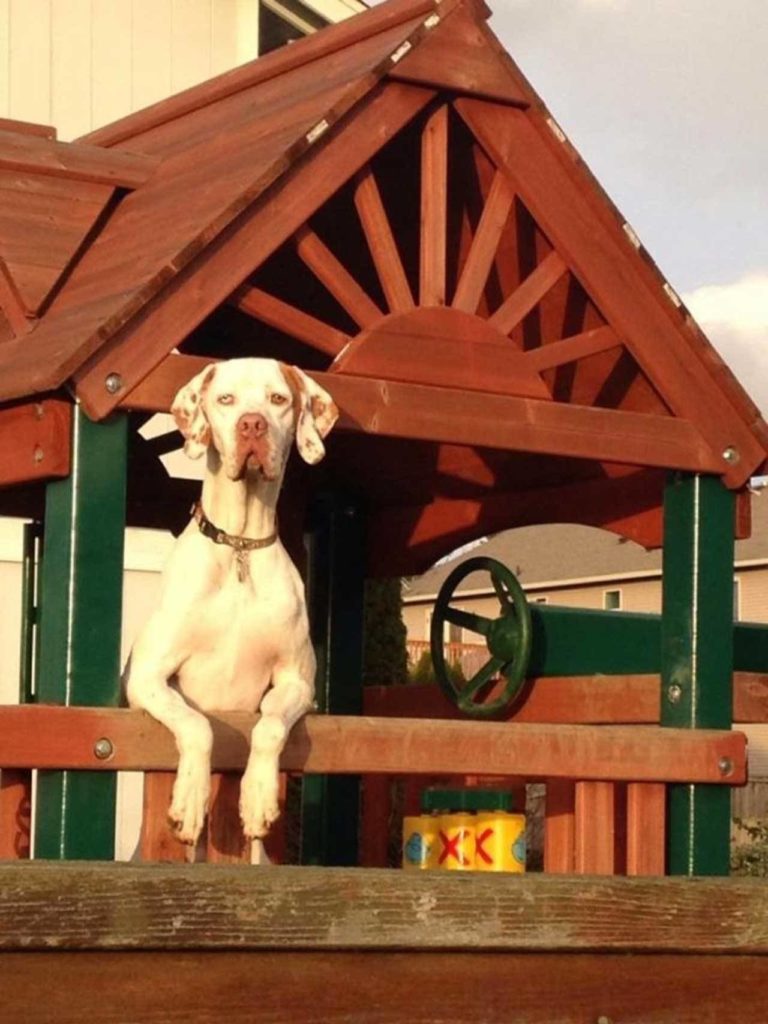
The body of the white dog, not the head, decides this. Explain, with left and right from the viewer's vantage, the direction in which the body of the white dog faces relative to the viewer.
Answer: facing the viewer

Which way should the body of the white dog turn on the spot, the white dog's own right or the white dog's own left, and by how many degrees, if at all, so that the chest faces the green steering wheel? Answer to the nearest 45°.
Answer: approximately 135° to the white dog's own left

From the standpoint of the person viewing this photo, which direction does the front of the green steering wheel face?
facing the viewer and to the left of the viewer

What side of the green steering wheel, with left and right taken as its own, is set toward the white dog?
front

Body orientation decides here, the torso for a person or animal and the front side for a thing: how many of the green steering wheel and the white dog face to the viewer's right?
0
